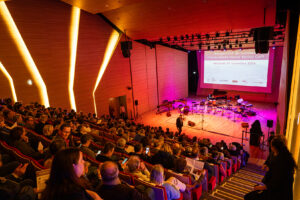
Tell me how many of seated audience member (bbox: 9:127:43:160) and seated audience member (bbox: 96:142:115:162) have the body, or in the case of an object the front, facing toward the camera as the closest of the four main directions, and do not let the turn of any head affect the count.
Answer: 0

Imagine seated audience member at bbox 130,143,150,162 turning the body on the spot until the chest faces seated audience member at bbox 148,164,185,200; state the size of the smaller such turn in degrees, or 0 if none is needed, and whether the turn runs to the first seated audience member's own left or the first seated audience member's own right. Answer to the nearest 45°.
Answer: approximately 135° to the first seated audience member's own right

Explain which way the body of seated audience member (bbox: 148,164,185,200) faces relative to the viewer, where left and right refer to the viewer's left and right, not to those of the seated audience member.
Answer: facing away from the viewer and to the right of the viewer

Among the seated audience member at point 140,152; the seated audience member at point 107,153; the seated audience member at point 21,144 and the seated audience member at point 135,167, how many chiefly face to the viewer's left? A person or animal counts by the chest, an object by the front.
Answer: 0

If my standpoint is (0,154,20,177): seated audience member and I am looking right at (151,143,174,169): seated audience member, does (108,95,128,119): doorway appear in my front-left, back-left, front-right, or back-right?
front-left

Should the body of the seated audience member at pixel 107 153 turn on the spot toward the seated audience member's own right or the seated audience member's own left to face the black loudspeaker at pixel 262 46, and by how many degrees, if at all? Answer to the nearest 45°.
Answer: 0° — they already face it

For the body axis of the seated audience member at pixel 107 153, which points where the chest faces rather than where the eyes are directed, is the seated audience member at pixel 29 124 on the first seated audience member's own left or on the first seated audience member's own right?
on the first seated audience member's own left

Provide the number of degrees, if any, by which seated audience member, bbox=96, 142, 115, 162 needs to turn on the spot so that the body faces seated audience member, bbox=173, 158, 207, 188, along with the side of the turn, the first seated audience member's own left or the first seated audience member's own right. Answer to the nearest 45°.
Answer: approximately 45° to the first seated audience member's own right

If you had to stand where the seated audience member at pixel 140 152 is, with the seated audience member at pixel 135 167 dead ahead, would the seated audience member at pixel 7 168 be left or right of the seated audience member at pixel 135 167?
right

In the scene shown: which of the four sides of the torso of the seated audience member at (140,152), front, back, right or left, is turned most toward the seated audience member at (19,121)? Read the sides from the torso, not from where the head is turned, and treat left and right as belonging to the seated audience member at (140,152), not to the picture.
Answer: left

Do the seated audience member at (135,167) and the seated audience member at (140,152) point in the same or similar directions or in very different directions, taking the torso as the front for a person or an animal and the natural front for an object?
same or similar directions

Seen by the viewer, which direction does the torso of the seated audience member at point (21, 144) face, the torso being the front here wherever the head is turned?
to the viewer's right

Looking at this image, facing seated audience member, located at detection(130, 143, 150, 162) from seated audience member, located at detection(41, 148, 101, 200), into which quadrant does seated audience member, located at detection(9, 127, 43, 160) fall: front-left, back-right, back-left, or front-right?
front-left

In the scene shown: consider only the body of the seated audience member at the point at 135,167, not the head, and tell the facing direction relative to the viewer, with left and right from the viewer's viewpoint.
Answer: facing away from the viewer and to the right of the viewer

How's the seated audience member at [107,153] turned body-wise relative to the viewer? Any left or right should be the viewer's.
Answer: facing away from the viewer and to the right of the viewer

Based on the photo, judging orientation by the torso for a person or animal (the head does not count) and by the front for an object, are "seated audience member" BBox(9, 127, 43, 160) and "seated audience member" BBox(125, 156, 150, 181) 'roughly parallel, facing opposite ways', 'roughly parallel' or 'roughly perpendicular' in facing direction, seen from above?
roughly parallel

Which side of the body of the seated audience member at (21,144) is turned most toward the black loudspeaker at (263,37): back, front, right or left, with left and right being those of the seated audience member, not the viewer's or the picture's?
front
